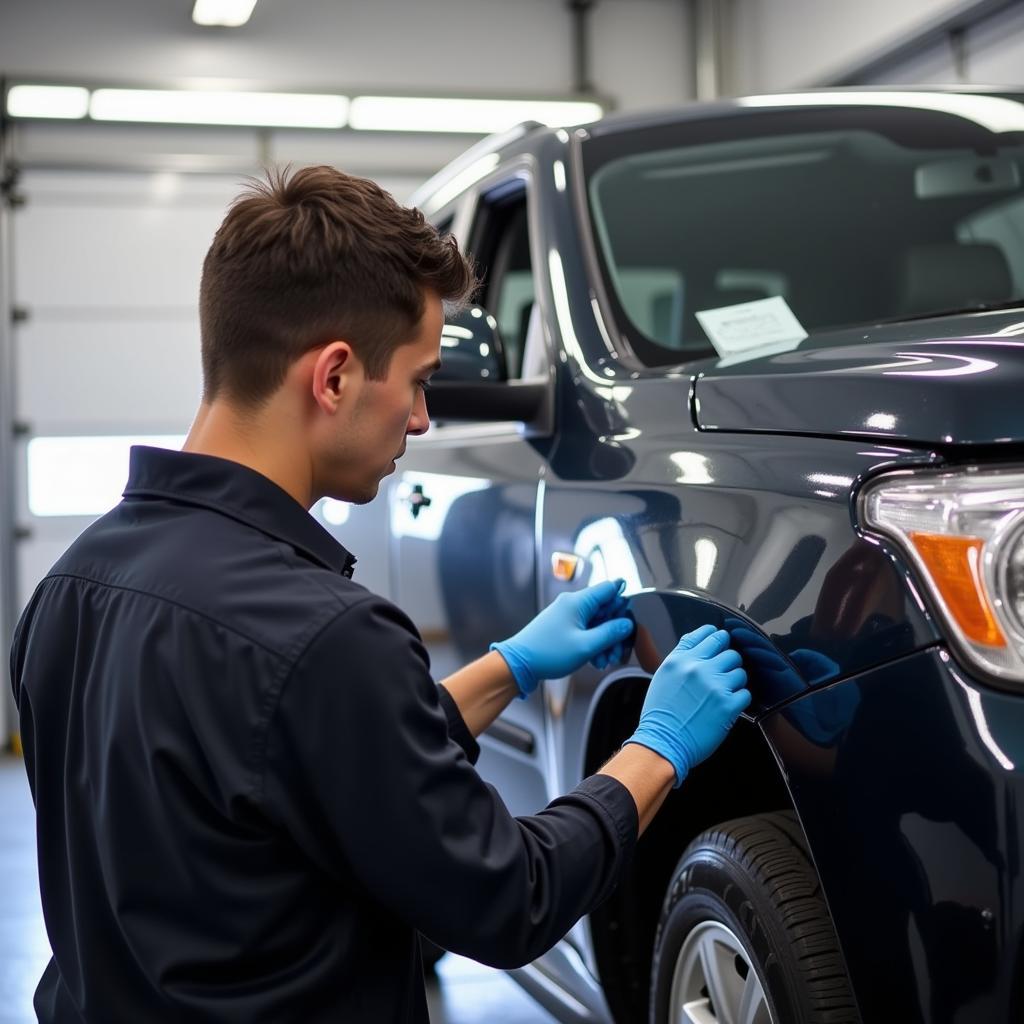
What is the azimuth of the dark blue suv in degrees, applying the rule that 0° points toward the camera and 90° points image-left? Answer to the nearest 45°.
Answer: approximately 315°

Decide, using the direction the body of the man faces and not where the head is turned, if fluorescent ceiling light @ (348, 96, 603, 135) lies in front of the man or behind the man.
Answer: in front

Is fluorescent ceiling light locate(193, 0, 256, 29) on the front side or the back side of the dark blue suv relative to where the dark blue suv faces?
on the back side

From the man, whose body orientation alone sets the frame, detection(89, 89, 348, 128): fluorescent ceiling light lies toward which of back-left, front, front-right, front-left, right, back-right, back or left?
front-left

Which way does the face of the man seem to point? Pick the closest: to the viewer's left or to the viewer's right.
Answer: to the viewer's right

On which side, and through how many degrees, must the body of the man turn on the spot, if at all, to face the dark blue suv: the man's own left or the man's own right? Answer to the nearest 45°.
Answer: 0° — they already face it

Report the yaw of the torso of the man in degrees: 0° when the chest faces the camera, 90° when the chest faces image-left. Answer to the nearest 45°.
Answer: approximately 225°

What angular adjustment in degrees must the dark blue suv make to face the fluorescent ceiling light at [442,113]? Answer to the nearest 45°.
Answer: approximately 135° to its left

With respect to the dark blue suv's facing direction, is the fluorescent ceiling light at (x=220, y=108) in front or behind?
behind

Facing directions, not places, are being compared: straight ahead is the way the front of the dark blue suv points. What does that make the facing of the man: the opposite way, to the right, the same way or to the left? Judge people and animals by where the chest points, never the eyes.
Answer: to the left
